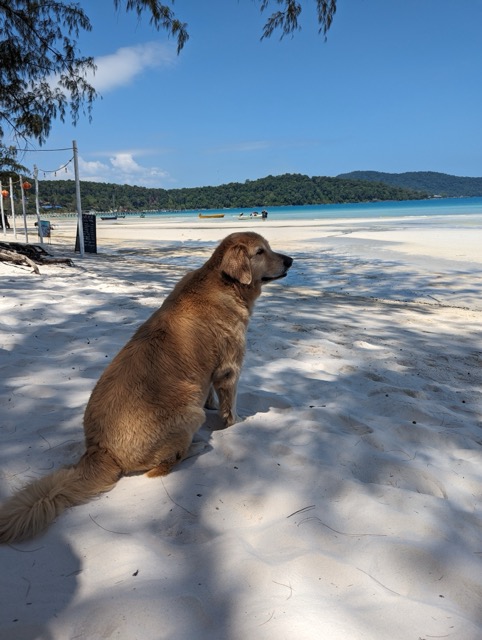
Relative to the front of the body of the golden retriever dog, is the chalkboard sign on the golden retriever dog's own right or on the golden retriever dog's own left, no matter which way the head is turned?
on the golden retriever dog's own left

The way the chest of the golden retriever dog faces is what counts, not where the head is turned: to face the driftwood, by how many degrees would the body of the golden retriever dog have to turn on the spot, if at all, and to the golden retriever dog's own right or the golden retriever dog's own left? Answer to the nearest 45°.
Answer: approximately 45° to the golden retriever dog's own left

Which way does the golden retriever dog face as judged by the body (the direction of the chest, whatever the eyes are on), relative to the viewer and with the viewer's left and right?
facing away from the viewer and to the right of the viewer
